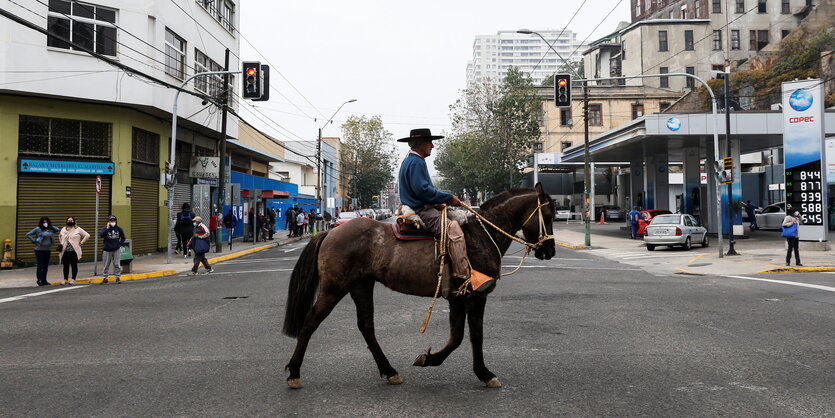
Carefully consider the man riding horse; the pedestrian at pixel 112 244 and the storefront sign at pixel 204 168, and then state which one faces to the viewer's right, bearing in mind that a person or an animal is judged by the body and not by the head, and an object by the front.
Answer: the man riding horse

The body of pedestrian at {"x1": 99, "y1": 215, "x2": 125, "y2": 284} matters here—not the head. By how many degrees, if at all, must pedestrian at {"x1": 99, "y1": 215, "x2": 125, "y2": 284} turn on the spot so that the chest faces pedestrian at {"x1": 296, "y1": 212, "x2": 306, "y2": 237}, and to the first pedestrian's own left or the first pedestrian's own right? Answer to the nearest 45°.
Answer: approximately 135° to the first pedestrian's own left

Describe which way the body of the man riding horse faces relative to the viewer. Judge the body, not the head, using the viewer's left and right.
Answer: facing to the right of the viewer

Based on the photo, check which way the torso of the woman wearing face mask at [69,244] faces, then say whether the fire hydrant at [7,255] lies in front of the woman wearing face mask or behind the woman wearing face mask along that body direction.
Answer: behind

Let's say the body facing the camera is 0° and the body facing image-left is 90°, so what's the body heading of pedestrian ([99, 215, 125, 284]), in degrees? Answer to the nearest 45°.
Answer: approximately 0°
